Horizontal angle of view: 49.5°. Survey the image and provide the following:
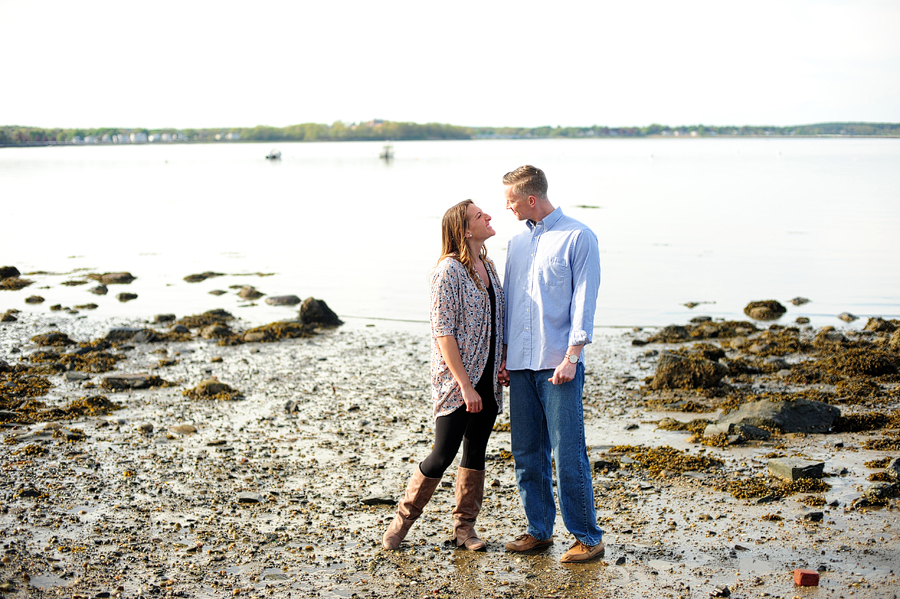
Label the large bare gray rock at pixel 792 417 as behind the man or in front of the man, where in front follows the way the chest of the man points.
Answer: behind

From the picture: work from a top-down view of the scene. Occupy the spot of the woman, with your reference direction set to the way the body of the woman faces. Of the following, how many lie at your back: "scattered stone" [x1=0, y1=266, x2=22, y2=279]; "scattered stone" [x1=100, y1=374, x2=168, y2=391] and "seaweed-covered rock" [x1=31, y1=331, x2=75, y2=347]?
3

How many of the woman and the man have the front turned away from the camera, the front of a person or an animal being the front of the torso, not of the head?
0

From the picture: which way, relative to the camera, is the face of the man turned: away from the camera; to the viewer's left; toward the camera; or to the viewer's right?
to the viewer's left

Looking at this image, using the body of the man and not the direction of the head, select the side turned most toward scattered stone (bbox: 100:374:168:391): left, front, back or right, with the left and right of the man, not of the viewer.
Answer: right

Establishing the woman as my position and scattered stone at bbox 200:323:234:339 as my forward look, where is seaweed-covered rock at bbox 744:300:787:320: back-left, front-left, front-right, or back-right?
front-right

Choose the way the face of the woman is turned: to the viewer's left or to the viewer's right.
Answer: to the viewer's right

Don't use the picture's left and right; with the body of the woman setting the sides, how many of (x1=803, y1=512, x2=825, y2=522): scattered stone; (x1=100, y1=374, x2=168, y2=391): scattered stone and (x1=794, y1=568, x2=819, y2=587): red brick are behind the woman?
1

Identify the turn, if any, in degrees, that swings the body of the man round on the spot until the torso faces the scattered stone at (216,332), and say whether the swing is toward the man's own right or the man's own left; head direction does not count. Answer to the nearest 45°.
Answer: approximately 90° to the man's own right

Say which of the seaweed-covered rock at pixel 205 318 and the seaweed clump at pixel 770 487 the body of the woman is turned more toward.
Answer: the seaweed clump

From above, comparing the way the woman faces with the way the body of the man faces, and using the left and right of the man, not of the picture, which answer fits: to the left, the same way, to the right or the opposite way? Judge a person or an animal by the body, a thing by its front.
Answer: to the left

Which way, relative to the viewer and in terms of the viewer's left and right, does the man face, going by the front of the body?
facing the viewer and to the left of the viewer
